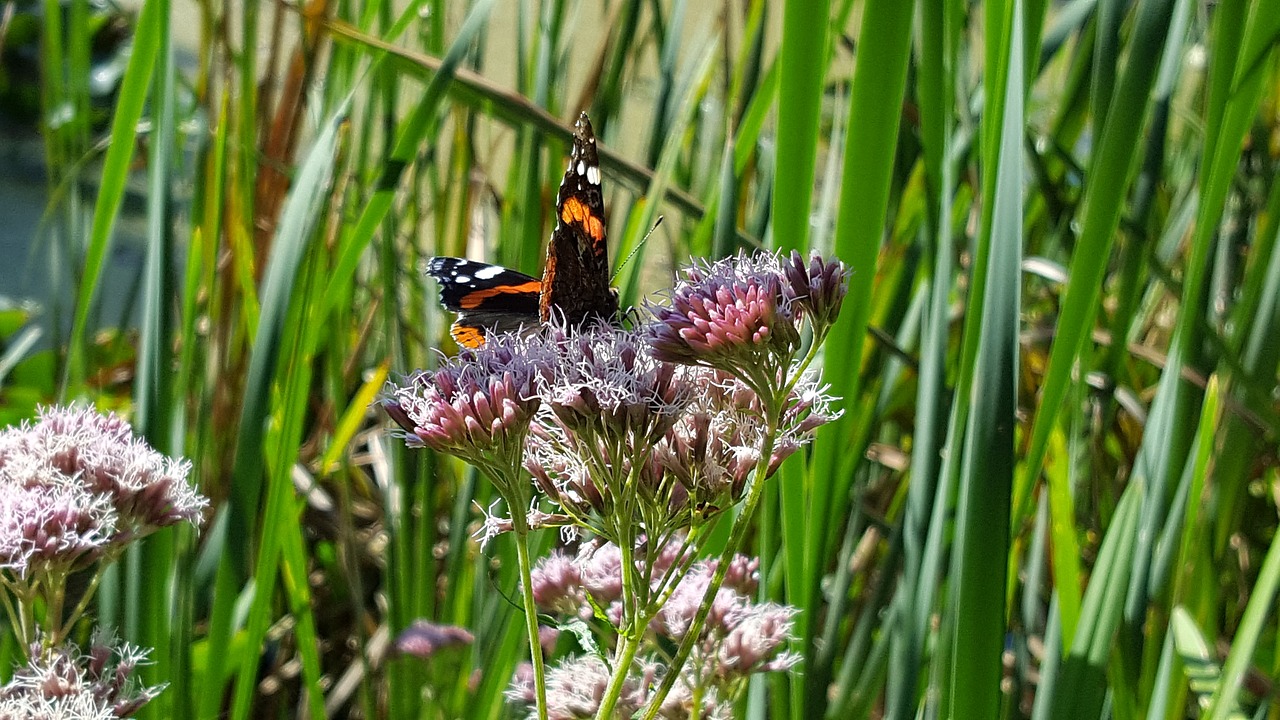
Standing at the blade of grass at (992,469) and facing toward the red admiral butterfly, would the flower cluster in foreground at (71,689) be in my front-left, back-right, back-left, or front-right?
front-left

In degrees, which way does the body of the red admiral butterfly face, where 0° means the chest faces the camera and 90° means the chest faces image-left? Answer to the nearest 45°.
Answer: approximately 225°
